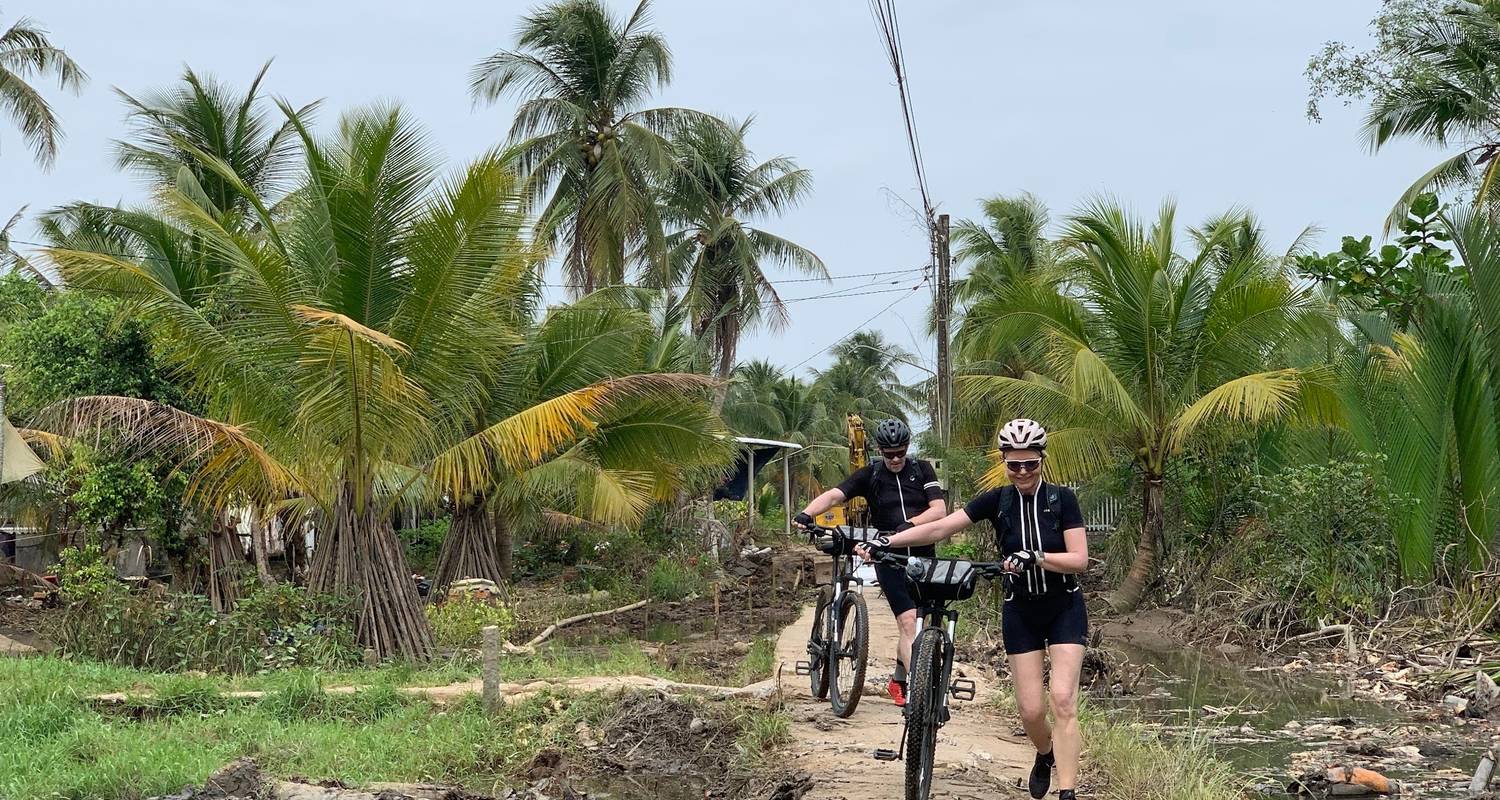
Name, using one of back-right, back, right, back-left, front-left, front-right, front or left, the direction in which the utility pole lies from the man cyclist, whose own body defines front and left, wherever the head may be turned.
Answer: back

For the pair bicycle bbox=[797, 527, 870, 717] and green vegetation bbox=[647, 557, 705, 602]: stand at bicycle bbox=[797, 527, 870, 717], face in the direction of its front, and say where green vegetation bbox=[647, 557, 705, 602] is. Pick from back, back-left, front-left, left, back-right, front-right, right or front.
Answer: back

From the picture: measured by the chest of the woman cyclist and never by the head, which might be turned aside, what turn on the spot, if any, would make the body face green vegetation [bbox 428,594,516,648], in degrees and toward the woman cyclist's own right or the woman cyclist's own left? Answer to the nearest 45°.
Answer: approximately 135° to the woman cyclist's own right

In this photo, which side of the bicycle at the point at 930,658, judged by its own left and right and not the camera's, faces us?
front

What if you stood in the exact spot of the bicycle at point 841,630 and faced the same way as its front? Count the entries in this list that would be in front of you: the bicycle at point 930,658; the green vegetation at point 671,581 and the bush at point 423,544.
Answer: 1

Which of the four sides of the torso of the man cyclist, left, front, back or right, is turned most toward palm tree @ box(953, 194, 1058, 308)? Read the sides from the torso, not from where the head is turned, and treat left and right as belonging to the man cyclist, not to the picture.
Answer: back

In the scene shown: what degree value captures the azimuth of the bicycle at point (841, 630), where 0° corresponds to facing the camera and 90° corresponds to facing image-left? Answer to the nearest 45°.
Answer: approximately 0°

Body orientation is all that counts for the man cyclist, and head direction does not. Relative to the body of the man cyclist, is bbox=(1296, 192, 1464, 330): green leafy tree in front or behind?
behind

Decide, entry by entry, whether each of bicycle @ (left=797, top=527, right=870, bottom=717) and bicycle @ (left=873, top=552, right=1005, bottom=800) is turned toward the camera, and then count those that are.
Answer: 2

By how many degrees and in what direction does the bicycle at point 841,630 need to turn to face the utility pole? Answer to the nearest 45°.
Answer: approximately 180°

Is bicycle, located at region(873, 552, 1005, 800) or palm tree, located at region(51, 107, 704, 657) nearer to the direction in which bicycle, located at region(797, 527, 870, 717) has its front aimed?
the bicycle

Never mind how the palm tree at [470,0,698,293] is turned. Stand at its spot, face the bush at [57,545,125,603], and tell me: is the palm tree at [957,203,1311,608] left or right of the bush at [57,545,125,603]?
left
